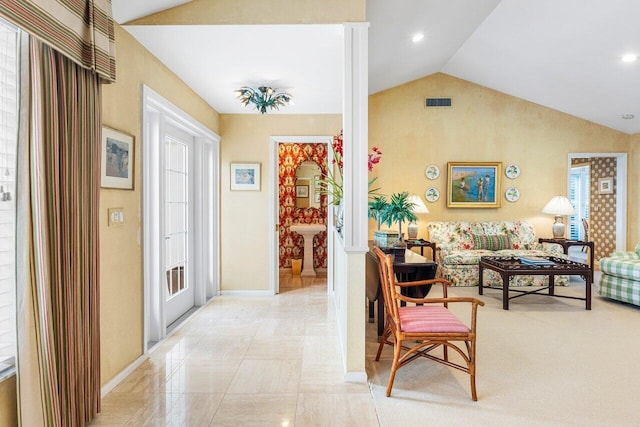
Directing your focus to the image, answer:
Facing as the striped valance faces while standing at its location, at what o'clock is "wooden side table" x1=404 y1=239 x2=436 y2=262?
The wooden side table is roughly at 10 o'clock from the striped valance.

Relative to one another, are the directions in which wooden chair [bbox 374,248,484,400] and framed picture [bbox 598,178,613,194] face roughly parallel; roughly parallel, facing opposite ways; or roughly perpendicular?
roughly perpendicular

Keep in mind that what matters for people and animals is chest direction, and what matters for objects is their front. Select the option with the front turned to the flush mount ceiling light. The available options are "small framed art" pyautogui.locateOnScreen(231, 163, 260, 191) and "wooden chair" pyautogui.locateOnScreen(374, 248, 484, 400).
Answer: the small framed art

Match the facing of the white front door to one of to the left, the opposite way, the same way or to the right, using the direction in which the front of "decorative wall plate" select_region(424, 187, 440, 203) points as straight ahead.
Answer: to the left

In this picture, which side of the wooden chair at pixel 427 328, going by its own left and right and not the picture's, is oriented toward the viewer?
right

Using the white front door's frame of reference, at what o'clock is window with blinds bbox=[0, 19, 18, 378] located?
The window with blinds is roughly at 2 o'clock from the white front door.

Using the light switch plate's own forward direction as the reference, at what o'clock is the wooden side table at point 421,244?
The wooden side table is roughly at 10 o'clock from the light switch plate.

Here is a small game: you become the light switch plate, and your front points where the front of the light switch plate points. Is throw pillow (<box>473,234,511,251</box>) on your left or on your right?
on your left

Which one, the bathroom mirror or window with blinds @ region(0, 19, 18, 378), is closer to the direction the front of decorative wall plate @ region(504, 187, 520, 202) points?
the window with blinds

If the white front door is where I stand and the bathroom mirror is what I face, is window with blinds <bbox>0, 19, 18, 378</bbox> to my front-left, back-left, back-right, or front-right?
back-right

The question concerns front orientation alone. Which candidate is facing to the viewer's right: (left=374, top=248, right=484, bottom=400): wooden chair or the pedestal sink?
the wooden chair
